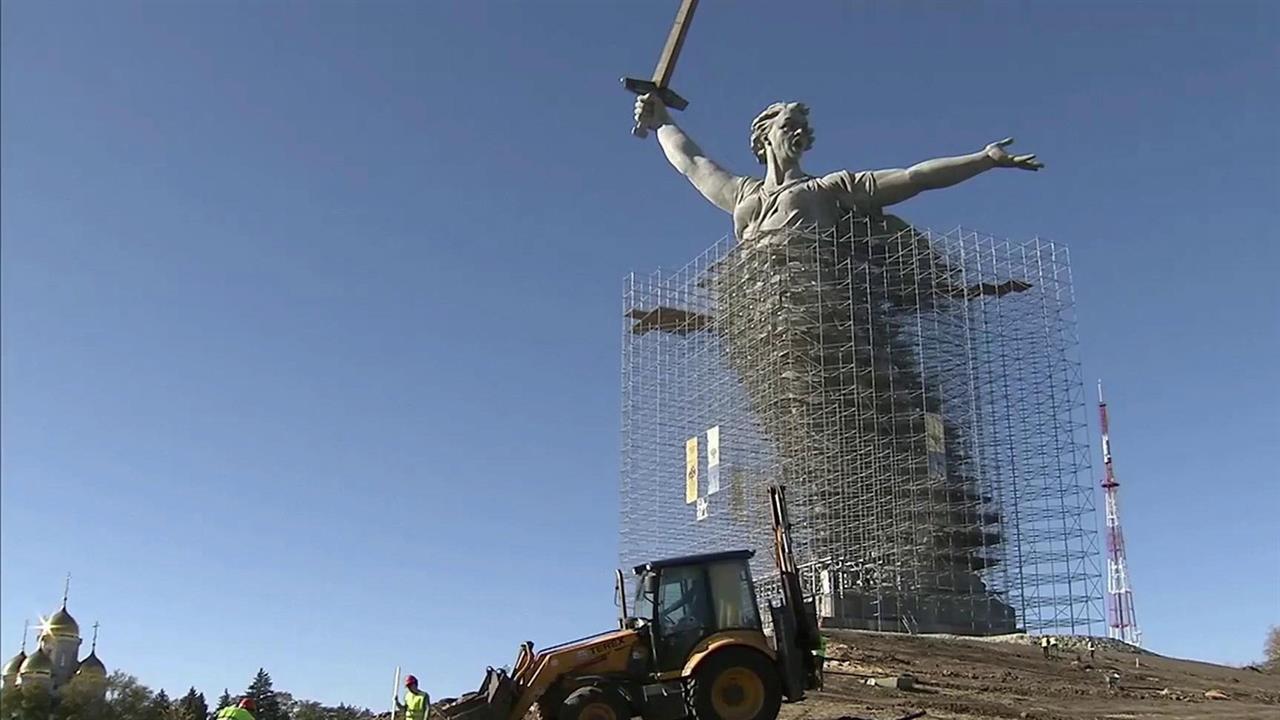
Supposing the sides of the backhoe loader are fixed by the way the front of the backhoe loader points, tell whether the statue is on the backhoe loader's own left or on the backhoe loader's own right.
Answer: on the backhoe loader's own right

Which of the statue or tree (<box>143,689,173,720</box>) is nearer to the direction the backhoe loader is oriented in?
the tree

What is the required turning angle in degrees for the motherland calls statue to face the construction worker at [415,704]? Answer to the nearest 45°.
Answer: approximately 45° to its left

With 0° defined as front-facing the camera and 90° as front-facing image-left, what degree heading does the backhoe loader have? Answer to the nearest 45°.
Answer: approximately 90°

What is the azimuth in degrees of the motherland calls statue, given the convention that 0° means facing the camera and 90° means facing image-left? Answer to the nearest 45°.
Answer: approximately 45°

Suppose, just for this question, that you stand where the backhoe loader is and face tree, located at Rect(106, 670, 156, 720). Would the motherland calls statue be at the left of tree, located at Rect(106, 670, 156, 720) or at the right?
right

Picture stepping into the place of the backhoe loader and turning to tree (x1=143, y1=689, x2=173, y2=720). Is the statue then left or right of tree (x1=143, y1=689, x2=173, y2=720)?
right

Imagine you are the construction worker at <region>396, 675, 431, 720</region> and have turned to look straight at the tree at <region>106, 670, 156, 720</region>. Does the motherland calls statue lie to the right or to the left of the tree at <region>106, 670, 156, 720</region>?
right
